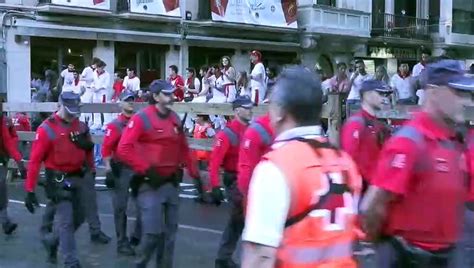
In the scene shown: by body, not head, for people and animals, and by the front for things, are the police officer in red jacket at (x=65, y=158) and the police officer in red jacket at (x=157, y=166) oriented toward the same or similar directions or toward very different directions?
same or similar directions

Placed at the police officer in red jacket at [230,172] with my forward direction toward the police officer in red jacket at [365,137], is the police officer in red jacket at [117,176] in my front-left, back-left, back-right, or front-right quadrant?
back-left

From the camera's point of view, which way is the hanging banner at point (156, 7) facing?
toward the camera

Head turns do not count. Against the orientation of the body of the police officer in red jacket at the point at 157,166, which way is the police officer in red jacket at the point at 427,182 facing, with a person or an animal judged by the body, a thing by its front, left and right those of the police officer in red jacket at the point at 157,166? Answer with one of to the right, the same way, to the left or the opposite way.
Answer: the same way

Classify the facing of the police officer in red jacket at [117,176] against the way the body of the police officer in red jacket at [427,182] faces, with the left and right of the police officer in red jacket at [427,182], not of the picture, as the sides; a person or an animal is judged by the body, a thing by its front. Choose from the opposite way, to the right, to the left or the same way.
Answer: the same way

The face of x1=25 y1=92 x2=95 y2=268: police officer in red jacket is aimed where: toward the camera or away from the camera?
toward the camera

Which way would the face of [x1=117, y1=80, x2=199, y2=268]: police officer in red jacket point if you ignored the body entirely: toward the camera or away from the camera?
toward the camera
